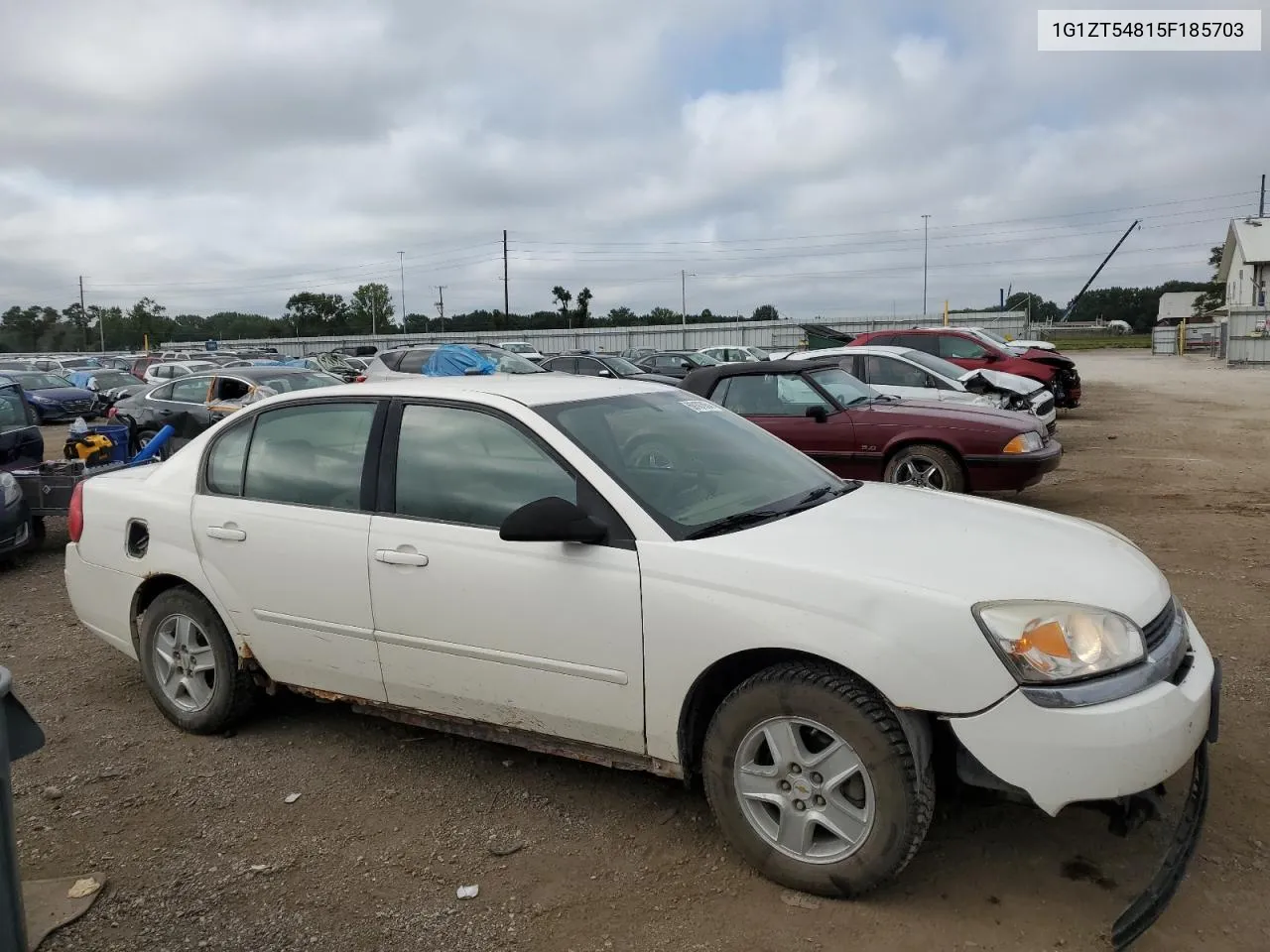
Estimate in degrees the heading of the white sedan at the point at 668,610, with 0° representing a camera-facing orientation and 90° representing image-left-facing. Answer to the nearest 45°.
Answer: approximately 315°

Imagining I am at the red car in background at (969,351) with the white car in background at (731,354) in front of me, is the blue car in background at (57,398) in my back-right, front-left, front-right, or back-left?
front-left

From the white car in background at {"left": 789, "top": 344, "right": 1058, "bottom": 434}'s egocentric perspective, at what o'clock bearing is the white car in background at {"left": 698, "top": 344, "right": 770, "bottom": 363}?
the white car in background at {"left": 698, "top": 344, "right": 770, "bottom": 363} is roughly at 7 o'clock from the white car in background at {"left": 789, "top": 344, "right": 1058, "bottom": 434}.

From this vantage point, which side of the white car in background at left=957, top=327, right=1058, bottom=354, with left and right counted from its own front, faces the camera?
right

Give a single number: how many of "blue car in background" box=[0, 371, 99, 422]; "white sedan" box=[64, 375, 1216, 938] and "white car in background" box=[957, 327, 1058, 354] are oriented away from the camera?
0

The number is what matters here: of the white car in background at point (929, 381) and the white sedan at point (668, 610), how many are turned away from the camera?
0

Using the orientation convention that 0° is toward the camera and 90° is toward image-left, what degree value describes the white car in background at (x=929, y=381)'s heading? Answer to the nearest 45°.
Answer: approximately 315°

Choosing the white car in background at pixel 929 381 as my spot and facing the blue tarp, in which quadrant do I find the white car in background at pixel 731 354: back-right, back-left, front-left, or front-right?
front-right

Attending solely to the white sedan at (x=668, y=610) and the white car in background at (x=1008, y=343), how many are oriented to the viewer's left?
0

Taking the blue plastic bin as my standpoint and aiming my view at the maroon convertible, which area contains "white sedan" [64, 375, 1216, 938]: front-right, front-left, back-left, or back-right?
front-right
